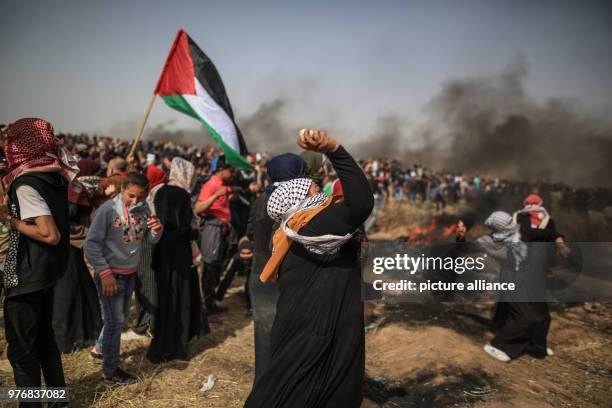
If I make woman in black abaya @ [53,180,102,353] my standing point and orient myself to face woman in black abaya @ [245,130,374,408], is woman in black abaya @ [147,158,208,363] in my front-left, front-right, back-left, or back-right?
front-left

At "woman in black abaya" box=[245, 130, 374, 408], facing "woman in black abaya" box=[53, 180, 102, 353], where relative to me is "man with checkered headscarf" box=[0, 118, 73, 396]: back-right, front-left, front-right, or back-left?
front-left

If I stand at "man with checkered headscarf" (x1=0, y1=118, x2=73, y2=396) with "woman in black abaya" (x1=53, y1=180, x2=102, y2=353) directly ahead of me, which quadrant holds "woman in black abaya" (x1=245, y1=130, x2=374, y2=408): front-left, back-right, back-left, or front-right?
back-right

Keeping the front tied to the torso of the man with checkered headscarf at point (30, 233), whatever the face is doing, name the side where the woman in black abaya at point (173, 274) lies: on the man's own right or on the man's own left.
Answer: on the man's own right
